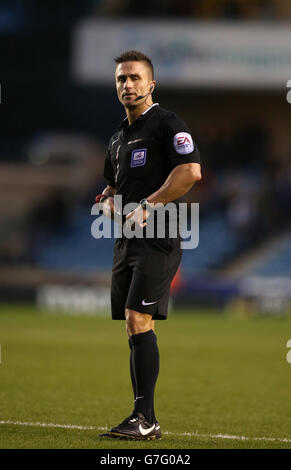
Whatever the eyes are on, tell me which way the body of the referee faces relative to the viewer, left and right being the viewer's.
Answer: facing the viewer and to the left of the viewer
